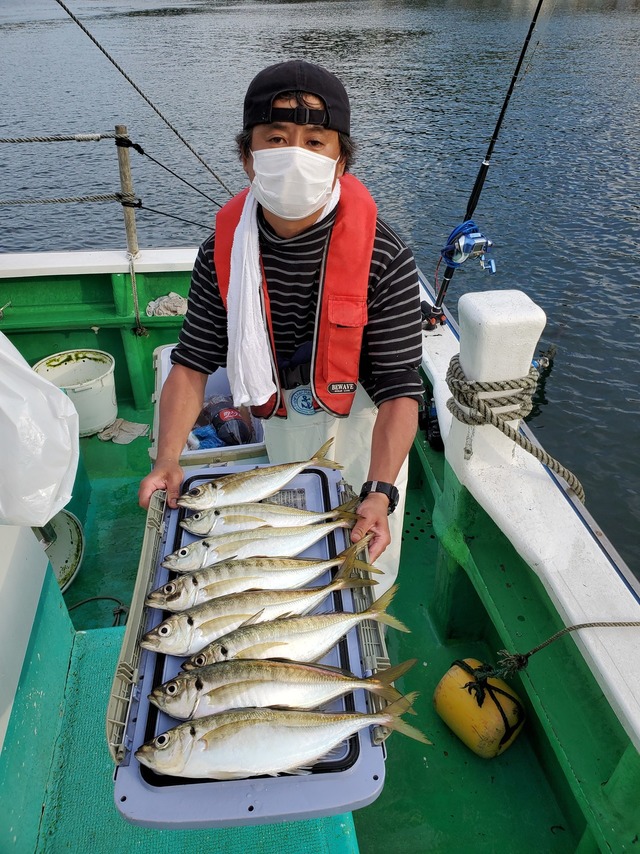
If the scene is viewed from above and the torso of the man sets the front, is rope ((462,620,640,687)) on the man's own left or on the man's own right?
on the man's own left

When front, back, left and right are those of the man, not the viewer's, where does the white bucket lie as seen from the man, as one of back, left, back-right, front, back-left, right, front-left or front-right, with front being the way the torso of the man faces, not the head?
back-right

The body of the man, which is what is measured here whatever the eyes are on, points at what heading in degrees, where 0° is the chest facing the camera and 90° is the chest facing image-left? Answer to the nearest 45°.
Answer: approximately 0°

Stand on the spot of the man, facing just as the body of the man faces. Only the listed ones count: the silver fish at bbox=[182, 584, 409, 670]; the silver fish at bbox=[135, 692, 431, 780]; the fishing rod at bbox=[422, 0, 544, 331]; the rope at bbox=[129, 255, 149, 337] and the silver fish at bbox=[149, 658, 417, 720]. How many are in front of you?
3

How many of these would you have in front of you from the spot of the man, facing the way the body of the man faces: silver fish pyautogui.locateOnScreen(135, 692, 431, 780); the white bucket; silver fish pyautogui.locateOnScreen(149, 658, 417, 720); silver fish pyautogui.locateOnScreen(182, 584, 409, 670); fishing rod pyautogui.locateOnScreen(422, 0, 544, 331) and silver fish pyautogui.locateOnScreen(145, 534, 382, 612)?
4

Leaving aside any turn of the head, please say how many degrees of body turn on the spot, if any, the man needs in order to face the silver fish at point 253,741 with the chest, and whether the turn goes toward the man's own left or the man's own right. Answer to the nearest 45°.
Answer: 0° — they already face it

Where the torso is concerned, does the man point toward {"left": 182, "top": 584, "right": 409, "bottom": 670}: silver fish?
yes

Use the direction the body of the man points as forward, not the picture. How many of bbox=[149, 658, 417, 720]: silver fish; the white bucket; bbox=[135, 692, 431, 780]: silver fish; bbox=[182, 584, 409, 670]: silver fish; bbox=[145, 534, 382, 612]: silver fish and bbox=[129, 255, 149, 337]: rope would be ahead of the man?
4

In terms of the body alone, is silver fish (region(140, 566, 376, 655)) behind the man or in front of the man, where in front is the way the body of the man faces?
in front

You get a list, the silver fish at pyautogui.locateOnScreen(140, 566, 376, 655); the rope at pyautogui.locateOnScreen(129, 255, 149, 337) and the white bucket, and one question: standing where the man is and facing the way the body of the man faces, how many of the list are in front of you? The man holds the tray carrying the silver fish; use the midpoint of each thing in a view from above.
1

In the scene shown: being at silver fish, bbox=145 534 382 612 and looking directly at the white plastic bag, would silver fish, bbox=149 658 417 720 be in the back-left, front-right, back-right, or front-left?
back-left

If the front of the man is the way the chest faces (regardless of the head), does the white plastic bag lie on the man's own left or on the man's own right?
on the man's own right
